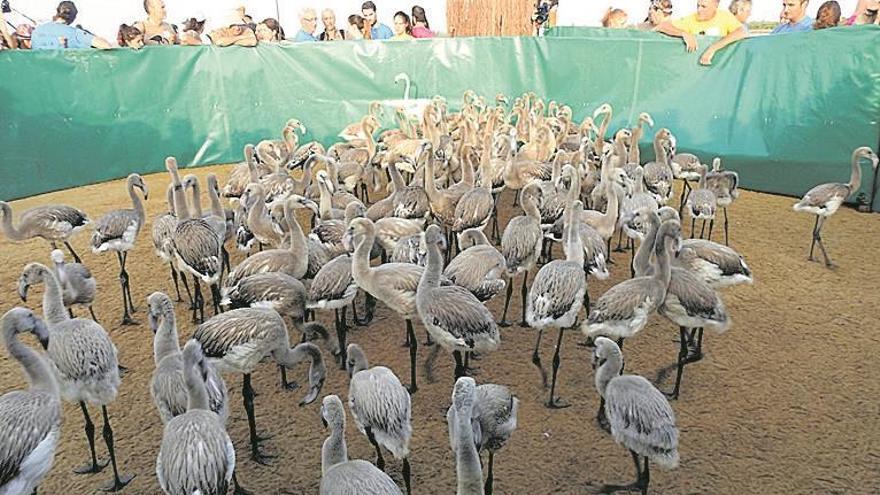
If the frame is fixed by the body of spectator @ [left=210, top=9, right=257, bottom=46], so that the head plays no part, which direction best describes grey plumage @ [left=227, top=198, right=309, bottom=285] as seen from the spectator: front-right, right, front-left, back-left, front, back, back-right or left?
front

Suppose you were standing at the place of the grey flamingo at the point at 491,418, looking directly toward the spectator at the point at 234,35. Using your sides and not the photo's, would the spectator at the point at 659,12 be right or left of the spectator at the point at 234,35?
right

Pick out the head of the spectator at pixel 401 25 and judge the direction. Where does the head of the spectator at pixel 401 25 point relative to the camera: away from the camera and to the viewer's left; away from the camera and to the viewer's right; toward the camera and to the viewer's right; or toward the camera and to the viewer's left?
toward the camera and to the viewer's left

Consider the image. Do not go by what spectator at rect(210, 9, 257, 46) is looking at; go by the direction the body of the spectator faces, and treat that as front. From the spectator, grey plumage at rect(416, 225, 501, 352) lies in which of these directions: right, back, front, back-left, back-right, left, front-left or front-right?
front

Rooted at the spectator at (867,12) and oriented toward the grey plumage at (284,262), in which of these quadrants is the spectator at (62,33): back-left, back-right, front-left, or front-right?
front-right

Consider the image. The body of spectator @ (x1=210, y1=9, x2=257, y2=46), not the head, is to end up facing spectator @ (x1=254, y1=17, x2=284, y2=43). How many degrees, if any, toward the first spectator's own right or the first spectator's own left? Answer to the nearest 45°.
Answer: approximately 135° to the first spectator's own left

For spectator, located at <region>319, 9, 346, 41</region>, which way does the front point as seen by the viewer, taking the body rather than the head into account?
toward the camera

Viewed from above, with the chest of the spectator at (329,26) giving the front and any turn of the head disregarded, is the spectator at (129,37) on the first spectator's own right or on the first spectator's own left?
on the first spectator's own right

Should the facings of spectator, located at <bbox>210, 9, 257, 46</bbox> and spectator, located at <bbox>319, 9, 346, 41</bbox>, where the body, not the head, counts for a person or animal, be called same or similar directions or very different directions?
same or similar directions

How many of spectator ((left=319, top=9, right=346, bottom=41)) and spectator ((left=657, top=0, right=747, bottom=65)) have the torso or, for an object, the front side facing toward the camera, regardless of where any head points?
2

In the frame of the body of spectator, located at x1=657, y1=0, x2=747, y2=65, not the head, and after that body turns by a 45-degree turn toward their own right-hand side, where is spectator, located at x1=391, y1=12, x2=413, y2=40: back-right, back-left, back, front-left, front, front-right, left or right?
front-right

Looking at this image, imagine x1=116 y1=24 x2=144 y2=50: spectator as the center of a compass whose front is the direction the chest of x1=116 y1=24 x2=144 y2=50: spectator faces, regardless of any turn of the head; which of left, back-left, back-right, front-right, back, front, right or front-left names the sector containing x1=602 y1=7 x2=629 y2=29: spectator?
front-left

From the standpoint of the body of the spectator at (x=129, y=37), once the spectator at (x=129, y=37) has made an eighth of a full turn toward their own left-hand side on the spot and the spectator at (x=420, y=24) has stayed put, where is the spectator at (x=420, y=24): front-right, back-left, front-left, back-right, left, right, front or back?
front

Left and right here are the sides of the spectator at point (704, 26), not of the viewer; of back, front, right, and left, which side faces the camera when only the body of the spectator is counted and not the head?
front

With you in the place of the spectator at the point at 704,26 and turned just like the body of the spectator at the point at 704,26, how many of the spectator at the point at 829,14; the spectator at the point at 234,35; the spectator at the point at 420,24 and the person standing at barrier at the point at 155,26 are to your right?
3

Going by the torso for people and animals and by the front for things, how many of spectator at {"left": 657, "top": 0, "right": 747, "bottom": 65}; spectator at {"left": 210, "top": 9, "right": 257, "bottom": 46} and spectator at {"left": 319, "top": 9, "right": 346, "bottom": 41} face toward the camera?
3
